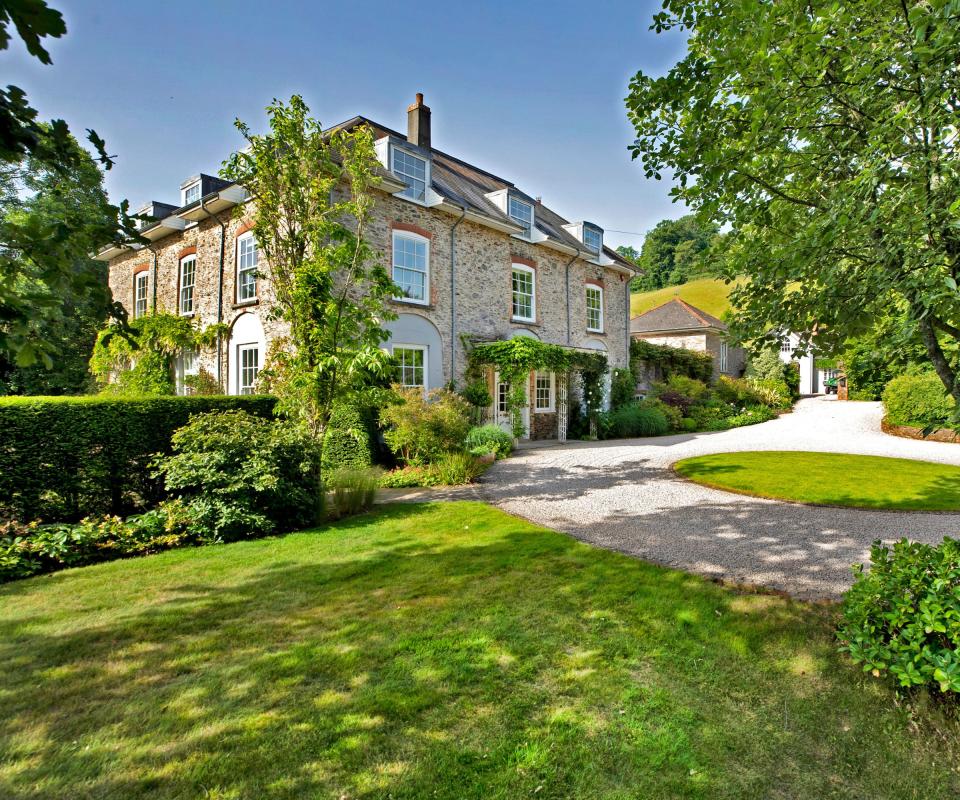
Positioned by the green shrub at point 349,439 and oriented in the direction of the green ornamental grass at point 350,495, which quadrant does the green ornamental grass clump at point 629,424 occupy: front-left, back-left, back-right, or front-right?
back-left

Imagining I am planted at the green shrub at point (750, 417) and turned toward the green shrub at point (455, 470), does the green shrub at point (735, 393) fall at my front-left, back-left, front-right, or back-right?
back-right

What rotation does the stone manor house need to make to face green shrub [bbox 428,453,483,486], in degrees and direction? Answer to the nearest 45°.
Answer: approximately 45° to its right

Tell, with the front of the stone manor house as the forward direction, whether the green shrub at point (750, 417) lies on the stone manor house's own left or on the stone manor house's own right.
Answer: on the stone manor house's own left

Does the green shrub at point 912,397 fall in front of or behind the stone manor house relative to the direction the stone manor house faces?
in front

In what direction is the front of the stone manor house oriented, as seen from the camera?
facing the viewer and to the right of the viewer

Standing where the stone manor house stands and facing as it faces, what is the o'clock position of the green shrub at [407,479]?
The green shrub is roughly at 2 o'clock from the stone manor house.

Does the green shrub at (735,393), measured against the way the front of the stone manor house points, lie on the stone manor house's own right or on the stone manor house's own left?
on the stone manor house's own left

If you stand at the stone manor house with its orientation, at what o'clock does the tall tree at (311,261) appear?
The tall tree is roughly at 2 o'clock from the stone manor house.

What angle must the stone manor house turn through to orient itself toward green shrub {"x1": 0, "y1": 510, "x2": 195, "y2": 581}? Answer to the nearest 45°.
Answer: approximately 90° to its right

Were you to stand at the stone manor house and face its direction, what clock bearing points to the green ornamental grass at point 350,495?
The green ornamental grass is roughly at 2 o'clock from the stone manor house.

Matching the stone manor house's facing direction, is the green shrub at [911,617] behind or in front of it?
in front
